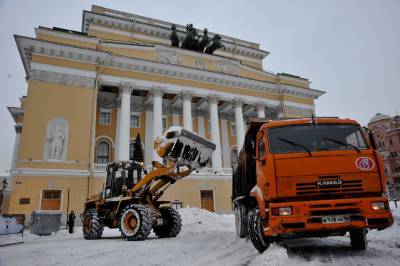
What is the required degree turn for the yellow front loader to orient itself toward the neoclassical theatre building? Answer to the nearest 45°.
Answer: approximately 135° to its left

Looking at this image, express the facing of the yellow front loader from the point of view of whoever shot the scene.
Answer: facing the viewer and to the right of the viewer

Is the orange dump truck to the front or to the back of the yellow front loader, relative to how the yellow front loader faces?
to the front

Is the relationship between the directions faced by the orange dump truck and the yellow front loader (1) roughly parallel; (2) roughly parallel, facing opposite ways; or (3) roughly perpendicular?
roughly perpendicular

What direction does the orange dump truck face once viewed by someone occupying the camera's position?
facing the viewer

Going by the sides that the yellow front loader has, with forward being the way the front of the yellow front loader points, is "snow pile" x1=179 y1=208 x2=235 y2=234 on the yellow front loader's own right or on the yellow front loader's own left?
on the yellow front loader's own left

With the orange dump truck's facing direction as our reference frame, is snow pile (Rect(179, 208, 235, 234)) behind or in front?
behind

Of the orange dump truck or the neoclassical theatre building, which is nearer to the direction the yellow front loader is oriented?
the orange dump truck

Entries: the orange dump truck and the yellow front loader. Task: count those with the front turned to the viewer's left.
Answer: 0

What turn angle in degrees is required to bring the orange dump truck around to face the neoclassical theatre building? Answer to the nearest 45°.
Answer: approximately 135° to its right
